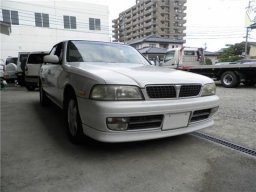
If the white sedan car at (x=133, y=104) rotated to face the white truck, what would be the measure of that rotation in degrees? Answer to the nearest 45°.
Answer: approximately 90° to its left

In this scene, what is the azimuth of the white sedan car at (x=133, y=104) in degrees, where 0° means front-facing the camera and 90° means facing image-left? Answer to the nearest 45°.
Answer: approximately 315°
